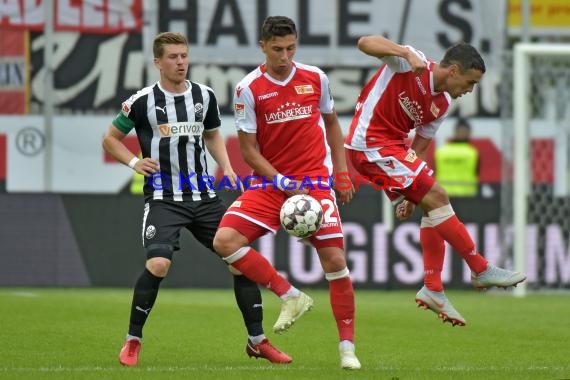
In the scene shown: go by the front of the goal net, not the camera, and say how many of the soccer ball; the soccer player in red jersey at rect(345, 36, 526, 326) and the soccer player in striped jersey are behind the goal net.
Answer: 0

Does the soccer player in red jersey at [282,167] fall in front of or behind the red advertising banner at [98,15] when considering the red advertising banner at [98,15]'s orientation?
in front

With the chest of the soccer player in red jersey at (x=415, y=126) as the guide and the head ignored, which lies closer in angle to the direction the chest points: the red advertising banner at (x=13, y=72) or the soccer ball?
the soccer ball

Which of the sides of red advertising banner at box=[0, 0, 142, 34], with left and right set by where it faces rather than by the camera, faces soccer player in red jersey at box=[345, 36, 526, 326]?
front

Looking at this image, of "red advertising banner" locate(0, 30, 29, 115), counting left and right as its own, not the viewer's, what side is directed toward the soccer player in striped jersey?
front

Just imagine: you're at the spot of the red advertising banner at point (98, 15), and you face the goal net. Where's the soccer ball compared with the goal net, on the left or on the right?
right

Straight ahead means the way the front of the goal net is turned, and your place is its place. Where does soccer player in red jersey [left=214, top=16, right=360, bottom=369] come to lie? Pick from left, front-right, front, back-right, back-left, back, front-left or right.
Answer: front

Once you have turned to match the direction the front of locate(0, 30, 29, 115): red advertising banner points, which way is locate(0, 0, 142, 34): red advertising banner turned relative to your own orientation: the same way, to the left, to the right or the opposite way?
the same way

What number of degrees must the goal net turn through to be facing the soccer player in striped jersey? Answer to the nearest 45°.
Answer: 0° — it already faces them

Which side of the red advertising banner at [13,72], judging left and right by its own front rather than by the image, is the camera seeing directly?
front

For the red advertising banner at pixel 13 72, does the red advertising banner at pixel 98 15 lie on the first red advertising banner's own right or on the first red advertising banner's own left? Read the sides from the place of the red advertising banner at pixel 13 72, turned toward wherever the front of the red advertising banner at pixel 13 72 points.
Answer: on the first red advertising banner's own left

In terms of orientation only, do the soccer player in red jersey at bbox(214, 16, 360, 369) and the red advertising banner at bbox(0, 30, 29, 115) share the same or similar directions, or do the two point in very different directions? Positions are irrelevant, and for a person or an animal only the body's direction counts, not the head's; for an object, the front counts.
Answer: same or similar directions
